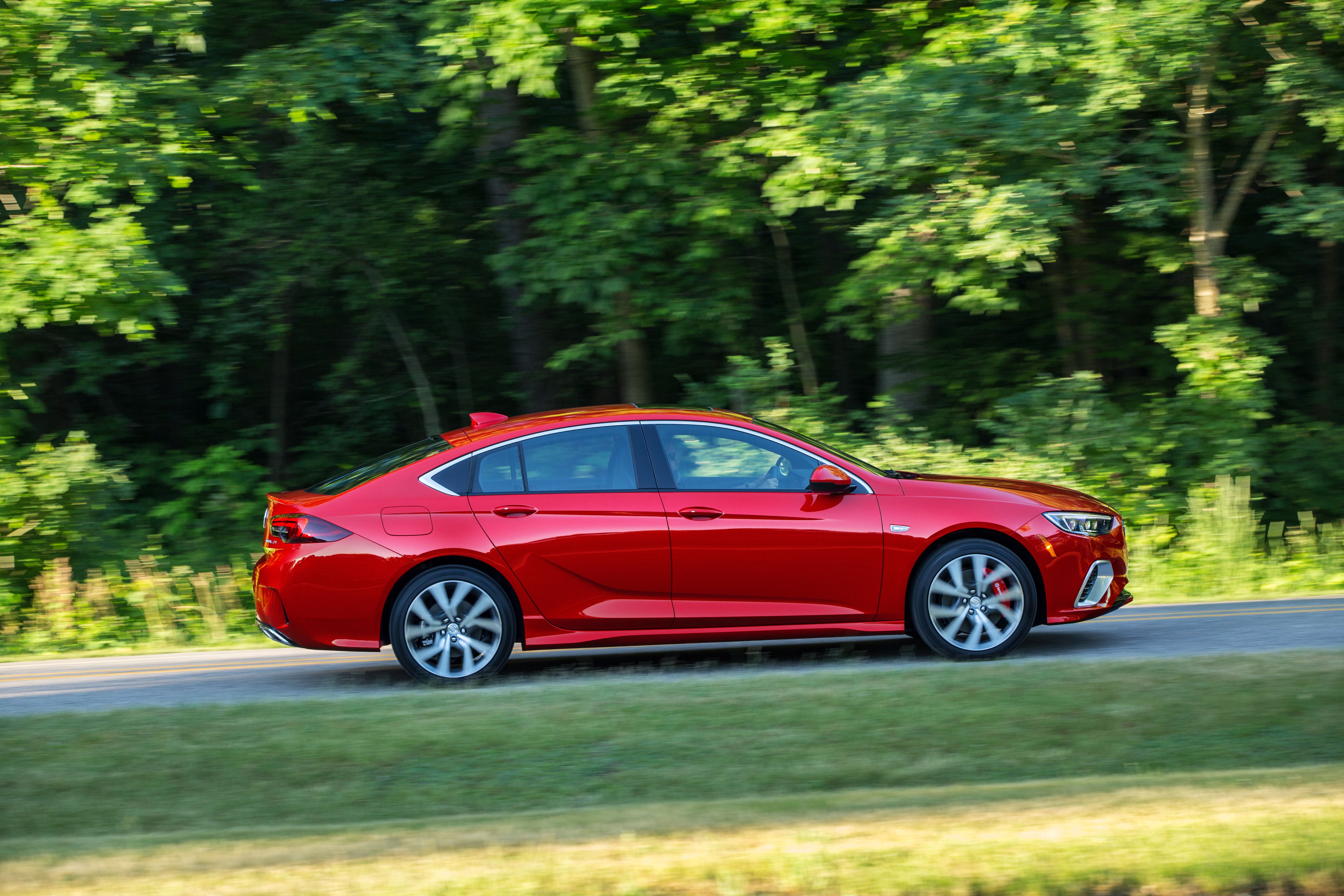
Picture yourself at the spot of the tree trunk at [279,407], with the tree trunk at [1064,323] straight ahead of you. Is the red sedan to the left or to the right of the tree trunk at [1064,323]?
right

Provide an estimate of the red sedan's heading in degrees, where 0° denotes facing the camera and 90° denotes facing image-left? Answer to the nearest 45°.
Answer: approximately 270°

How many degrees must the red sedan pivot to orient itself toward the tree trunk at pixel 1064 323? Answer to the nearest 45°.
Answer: approximately 45° to its left

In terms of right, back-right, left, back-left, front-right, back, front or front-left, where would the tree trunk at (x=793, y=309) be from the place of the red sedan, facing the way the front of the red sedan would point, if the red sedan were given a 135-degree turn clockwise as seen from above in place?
back-right

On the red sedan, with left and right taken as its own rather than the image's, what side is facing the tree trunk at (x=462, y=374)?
left

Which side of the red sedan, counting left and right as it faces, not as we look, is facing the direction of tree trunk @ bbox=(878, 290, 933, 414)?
left

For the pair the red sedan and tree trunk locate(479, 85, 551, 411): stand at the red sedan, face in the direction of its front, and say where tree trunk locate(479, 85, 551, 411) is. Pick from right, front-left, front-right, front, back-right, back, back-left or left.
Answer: left
